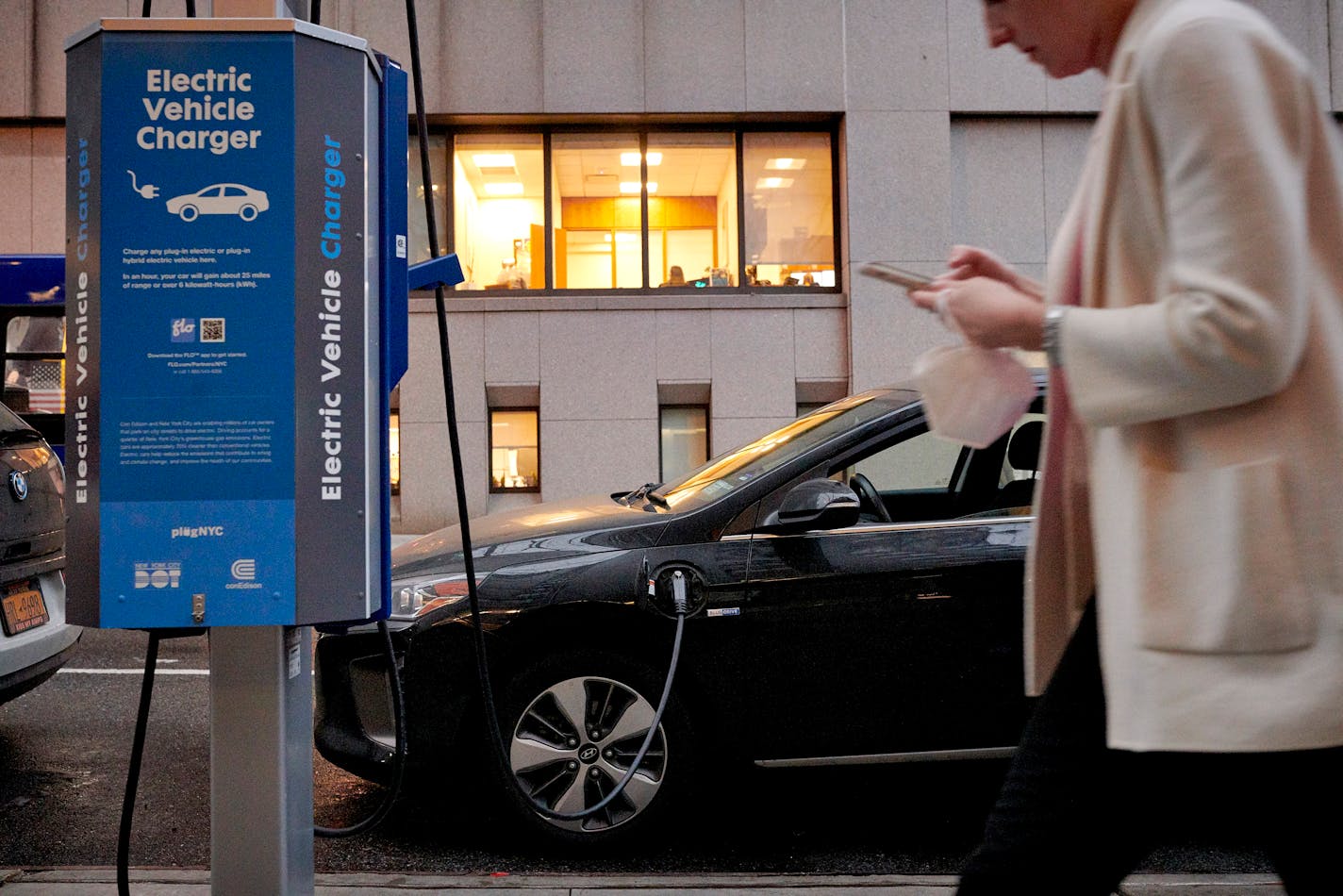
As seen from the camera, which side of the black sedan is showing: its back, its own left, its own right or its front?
left

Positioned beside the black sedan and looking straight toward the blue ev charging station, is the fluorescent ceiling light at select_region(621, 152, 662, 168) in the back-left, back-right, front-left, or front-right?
back-right

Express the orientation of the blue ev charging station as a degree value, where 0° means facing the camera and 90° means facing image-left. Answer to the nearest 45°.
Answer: approximately 0°

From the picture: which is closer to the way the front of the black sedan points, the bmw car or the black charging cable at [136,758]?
the bmw car

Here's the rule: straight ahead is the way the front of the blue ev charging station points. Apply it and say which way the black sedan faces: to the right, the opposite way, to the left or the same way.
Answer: to the right

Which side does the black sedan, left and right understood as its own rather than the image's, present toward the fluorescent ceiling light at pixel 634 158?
right

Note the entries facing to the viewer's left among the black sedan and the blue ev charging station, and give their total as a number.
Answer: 1
